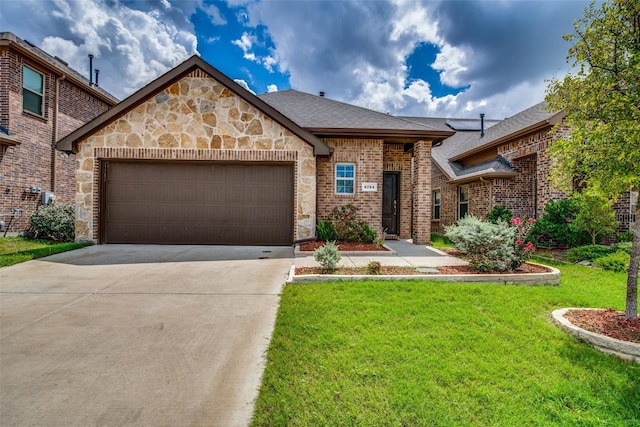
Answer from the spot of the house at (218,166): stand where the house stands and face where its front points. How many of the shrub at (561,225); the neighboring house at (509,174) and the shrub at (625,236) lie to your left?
3

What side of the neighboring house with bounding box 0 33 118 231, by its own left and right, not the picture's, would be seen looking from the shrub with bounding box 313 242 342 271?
left

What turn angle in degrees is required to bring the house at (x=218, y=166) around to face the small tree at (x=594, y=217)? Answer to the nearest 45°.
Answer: approximately 90° to its left

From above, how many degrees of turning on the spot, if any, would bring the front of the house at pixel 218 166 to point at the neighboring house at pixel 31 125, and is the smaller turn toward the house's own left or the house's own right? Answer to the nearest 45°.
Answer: approximately 135° to the house's own right

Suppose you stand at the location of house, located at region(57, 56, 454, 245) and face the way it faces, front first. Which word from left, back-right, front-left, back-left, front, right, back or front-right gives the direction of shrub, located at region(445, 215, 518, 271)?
front-left

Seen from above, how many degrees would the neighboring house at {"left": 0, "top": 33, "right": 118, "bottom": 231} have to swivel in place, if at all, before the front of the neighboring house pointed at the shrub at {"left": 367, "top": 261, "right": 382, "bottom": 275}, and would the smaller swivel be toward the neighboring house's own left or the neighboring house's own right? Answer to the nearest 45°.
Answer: approximately 90° to the neighboring house's own left

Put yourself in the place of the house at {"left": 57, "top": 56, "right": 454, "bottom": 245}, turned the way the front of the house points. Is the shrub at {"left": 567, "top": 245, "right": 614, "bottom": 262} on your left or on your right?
on your left

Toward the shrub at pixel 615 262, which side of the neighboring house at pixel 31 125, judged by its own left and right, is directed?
left

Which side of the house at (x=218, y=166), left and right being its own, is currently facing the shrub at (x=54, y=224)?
right

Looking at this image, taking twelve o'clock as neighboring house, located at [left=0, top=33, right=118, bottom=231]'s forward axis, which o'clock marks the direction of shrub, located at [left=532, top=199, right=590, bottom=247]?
The shrub is roughly at 9 o'clock from the neighboring house.

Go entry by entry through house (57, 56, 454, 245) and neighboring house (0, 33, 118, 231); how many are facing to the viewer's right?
0

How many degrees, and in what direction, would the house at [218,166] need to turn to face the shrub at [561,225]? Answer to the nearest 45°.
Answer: approximately 90° to its left

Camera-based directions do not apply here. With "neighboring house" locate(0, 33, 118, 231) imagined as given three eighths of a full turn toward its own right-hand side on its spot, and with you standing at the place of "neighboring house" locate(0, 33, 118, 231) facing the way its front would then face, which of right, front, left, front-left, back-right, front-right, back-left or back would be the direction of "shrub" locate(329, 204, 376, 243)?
back-right

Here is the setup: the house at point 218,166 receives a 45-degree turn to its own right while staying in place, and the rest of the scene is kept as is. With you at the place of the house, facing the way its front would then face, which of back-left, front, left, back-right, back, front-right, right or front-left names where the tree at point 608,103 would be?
left

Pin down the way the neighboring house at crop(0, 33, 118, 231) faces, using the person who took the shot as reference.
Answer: facing the viewer and to the left of the viewer

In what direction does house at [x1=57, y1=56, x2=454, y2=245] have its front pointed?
toward the camera
